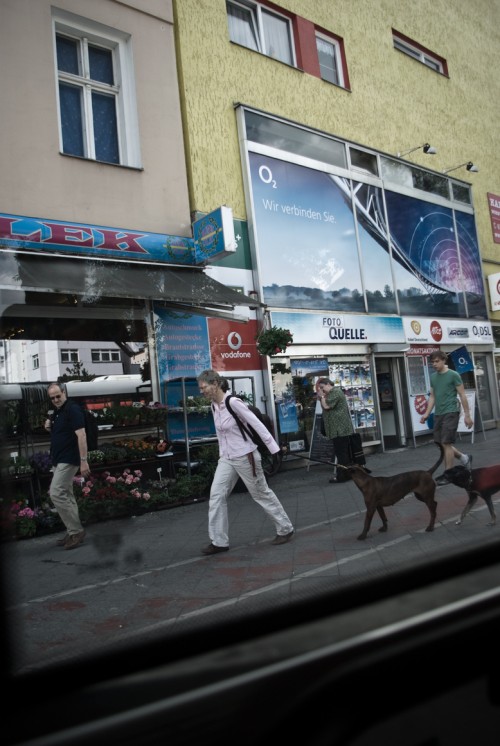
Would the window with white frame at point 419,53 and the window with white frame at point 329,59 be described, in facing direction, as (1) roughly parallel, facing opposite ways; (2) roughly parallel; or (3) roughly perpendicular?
roughly parallel

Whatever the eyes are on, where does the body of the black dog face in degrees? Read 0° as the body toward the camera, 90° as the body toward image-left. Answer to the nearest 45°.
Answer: approximately 90°

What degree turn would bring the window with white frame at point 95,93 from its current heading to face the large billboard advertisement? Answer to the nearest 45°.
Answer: approximately 90° to its left

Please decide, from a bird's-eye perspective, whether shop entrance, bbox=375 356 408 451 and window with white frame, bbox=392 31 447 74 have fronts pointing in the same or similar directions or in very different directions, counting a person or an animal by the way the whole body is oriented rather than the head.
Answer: same or similar directions

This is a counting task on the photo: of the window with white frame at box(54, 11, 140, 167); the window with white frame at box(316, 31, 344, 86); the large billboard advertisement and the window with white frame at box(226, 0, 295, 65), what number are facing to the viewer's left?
0

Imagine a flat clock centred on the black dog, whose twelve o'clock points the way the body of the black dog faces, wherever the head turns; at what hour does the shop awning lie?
The shop awning is roughly at 1 o'clock from the black dog.

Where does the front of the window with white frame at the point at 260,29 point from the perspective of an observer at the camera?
facing the viewer and to the right of the viewer

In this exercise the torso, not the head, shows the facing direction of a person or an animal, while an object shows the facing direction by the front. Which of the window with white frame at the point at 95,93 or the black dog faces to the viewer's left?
the black dog

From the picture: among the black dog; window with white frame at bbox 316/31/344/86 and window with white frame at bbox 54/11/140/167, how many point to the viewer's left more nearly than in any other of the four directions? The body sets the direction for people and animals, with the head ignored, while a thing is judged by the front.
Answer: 1

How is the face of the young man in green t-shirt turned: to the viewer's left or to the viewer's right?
to the viewer's left

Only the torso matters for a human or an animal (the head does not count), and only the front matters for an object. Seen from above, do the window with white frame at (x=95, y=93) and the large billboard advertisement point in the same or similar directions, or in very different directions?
same or similar directions

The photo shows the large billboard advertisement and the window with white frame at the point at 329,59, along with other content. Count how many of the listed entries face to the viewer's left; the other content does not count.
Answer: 0

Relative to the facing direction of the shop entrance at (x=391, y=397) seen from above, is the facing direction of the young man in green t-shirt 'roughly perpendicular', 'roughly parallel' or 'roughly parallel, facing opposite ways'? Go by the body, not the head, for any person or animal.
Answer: roughly perpendicular

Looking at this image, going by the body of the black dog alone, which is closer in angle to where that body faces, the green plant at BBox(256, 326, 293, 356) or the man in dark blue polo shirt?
the man in dark blue polo shirt
